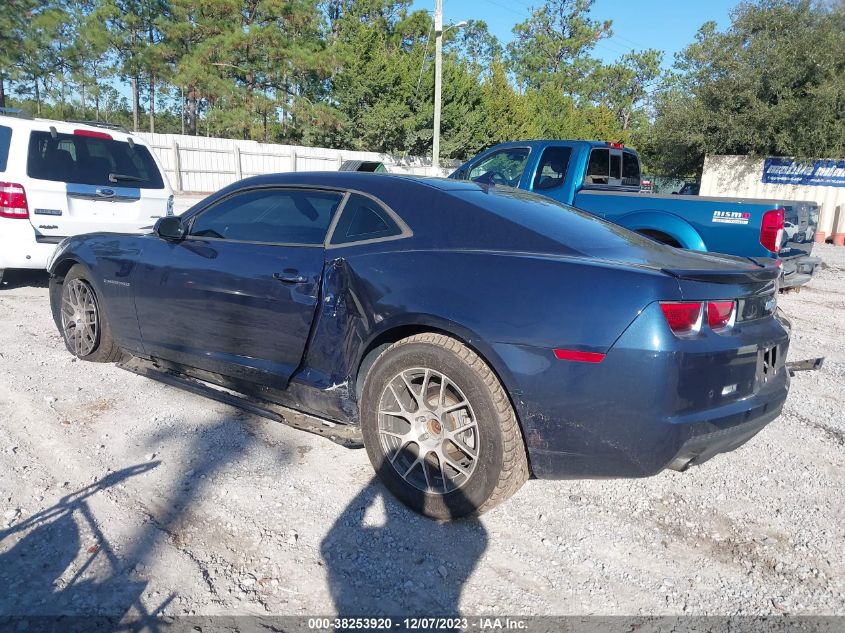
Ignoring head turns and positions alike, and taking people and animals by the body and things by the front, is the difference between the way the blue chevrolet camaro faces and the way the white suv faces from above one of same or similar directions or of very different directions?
same or similar directions

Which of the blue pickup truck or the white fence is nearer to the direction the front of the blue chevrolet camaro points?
the white fence

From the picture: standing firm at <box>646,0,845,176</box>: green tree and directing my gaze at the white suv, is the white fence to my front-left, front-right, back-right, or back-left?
front-right

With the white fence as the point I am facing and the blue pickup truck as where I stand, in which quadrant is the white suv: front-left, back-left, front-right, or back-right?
front-left

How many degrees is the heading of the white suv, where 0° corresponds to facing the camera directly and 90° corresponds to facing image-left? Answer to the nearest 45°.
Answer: approximately 135°

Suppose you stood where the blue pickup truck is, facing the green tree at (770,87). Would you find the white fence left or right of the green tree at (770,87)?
left

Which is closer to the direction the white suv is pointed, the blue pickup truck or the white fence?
the white fence

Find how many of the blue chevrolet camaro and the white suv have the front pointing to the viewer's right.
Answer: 0

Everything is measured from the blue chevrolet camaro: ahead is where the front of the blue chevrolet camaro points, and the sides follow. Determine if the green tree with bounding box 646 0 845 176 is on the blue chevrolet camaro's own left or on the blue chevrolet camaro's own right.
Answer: on the blue chevrolet camaro's own right

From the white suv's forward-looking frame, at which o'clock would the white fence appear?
The white fence is roughly at 2 o'clock from the white suv.

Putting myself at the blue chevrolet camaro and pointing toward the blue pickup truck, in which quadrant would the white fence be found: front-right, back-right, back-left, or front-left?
front-left

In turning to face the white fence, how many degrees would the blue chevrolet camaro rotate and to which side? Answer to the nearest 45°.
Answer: approximately 45° to its right

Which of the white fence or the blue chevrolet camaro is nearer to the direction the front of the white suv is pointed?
the white fence

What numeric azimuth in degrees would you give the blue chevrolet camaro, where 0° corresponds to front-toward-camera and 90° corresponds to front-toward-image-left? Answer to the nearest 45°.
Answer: approximately 135°
